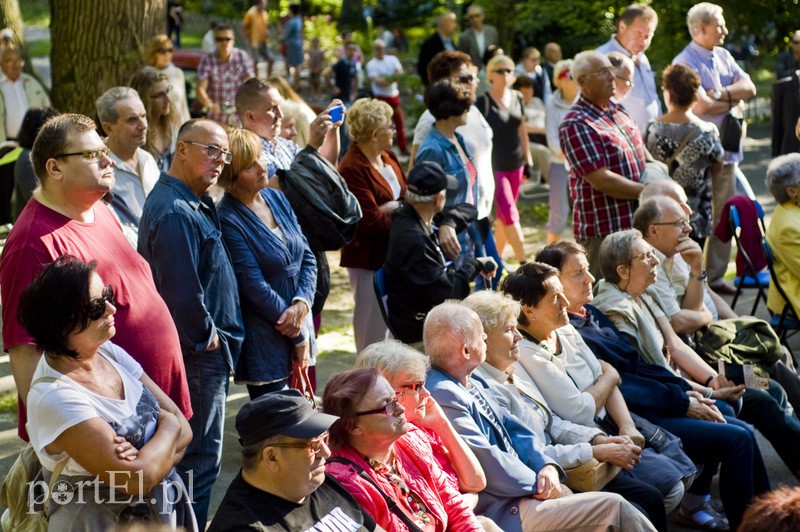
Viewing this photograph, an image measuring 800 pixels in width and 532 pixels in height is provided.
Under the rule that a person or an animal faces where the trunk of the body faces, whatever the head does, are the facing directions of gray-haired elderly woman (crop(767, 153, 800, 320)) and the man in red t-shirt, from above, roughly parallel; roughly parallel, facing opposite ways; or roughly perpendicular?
roughly parallel

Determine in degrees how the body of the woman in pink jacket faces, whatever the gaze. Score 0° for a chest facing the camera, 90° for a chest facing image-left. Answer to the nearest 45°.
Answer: approximately 315°

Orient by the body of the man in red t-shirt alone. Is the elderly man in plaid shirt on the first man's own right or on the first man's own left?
on the first man's own left

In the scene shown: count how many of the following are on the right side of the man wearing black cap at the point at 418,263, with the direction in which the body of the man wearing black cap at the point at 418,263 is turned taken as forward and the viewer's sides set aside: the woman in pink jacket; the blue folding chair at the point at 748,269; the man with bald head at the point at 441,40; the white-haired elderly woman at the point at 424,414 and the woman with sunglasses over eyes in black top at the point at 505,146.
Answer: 2

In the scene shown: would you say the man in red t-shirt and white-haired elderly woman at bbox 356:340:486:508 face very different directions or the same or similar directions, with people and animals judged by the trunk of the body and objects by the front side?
same or similar directions

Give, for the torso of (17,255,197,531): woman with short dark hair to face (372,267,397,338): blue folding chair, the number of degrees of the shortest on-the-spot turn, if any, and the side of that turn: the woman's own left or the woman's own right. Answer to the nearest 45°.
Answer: approximately 90° to the woman's own left

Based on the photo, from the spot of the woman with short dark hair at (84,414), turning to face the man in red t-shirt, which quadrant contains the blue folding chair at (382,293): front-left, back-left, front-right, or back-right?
front-right

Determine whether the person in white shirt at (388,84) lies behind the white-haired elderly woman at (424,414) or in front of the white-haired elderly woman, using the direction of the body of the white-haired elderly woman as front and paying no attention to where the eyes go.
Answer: behind

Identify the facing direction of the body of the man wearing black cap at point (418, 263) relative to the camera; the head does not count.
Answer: to the viewer's right

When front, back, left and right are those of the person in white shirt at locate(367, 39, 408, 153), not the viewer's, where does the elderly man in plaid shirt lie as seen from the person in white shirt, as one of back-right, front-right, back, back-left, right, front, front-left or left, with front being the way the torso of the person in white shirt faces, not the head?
front

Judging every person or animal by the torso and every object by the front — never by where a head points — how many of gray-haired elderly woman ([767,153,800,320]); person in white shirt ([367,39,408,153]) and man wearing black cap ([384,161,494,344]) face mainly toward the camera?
1

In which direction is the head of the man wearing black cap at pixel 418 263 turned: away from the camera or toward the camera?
away from the camera
